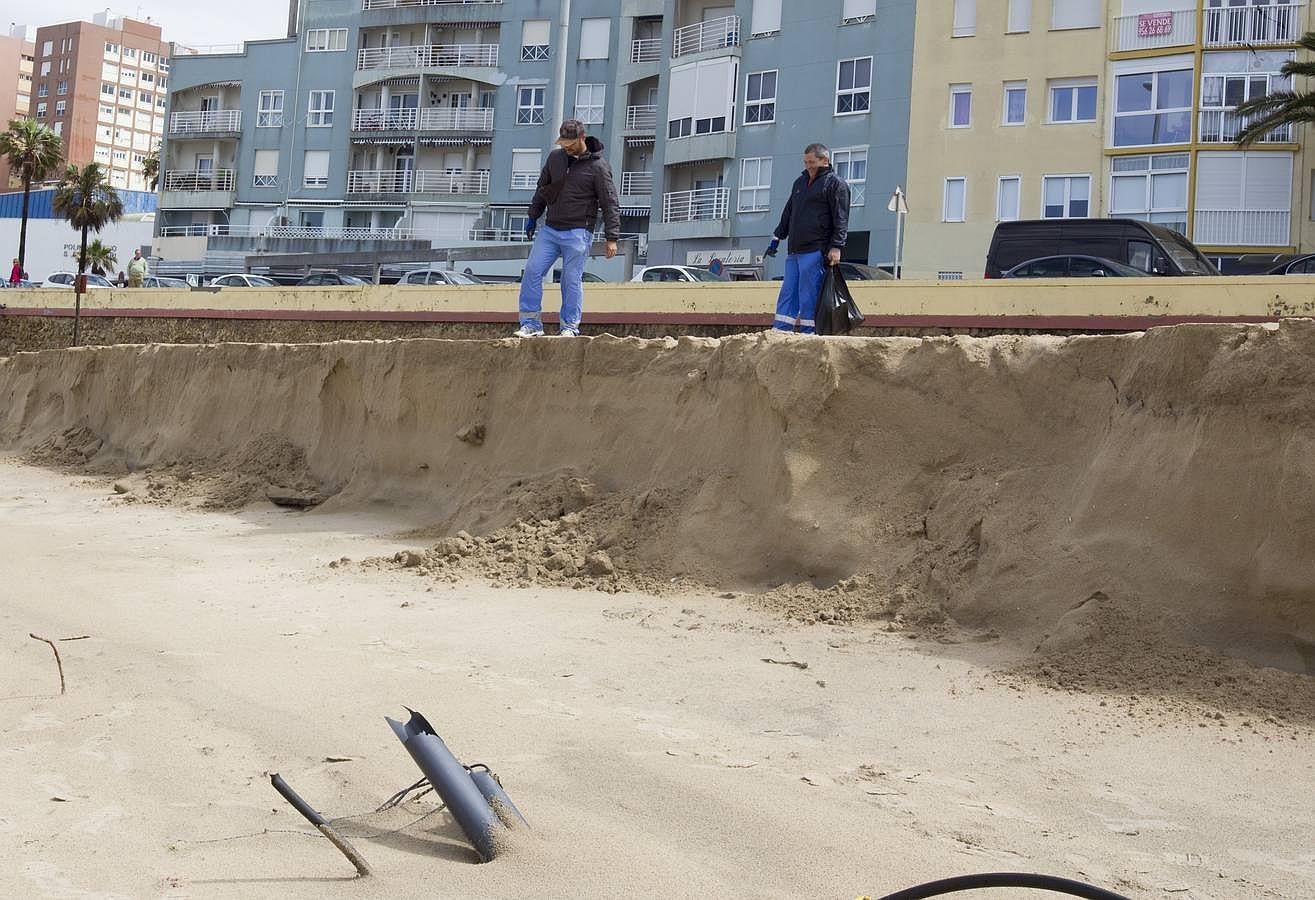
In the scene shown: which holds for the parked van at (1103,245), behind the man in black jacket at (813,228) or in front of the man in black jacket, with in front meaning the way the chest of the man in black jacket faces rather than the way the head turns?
behind

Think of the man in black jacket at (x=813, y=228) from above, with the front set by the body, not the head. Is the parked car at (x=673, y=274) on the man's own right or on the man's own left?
on the man's own right

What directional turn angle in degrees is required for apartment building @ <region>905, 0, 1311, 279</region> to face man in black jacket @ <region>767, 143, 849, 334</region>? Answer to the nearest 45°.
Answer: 0° — it already faces them

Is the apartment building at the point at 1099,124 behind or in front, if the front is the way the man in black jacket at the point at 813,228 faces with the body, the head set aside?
behind

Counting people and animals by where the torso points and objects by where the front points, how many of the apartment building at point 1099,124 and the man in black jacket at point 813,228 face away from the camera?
0

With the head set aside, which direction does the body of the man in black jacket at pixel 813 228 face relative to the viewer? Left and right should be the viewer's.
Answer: facing the viewer and to the left of the viewer

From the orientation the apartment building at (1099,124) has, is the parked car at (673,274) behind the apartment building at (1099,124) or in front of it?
in front

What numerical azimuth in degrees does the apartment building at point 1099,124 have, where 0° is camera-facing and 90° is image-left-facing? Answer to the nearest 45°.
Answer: approximately 0°

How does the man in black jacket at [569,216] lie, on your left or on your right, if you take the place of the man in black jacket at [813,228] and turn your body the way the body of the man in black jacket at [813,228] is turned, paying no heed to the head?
on your right

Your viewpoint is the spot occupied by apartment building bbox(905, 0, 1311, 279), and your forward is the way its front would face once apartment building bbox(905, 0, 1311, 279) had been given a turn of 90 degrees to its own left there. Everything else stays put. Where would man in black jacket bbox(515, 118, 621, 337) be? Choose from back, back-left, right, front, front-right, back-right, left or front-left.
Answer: right

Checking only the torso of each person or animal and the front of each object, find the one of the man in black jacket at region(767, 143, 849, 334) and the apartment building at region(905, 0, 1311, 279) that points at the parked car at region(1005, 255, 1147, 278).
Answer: the apartment building

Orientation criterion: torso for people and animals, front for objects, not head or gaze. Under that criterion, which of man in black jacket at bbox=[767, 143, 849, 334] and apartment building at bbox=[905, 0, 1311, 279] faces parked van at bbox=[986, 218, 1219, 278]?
the apartment building

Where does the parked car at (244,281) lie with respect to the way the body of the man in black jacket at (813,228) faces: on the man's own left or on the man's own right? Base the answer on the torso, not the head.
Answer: on the man's own right
